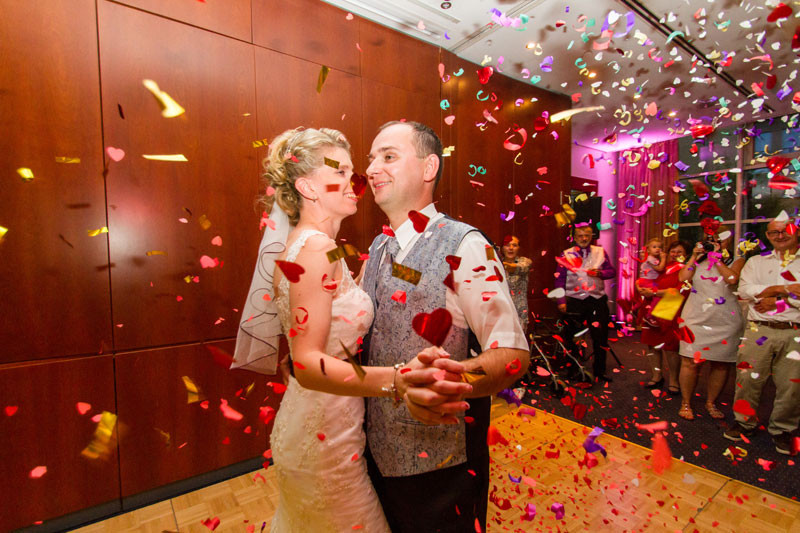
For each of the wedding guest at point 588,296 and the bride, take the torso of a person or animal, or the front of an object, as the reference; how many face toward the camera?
1

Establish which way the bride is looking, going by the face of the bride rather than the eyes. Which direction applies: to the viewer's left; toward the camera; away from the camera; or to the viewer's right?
to the viewer's right

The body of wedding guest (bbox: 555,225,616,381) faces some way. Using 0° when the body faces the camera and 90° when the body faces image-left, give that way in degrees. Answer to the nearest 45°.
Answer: approximately 0°

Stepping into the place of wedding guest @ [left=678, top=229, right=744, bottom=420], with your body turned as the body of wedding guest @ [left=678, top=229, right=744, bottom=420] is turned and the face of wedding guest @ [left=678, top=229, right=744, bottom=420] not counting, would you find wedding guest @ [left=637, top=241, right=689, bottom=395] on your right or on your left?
on your right

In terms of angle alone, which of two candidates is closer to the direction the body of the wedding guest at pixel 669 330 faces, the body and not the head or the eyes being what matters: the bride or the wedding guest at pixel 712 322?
the bride

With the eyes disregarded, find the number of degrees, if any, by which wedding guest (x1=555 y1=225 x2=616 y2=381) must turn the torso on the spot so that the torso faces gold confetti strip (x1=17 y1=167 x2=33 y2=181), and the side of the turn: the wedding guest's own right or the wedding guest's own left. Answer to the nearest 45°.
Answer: approximately 45° to the wedding guest's own right

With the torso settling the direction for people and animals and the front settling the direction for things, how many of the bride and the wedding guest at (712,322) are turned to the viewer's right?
1

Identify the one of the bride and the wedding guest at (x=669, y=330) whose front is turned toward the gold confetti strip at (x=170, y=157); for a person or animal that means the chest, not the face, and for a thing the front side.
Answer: the wedding guest
